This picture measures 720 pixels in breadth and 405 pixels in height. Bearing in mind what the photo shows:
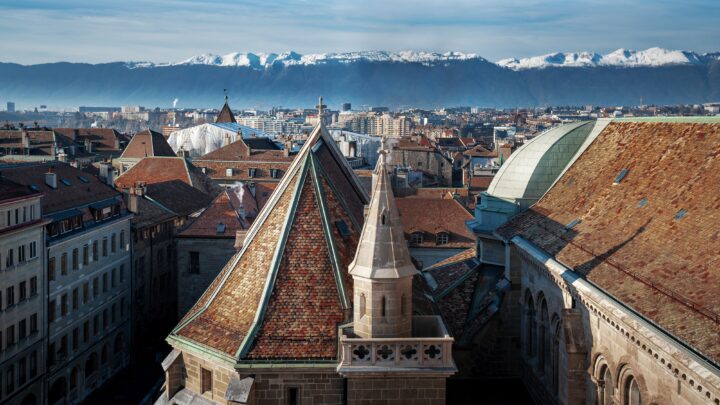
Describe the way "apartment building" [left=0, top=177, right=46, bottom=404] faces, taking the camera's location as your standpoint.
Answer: facing the viewer and to the right of the viewer

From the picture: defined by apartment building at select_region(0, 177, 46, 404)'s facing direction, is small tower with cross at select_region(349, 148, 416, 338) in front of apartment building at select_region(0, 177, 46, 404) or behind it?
in front
